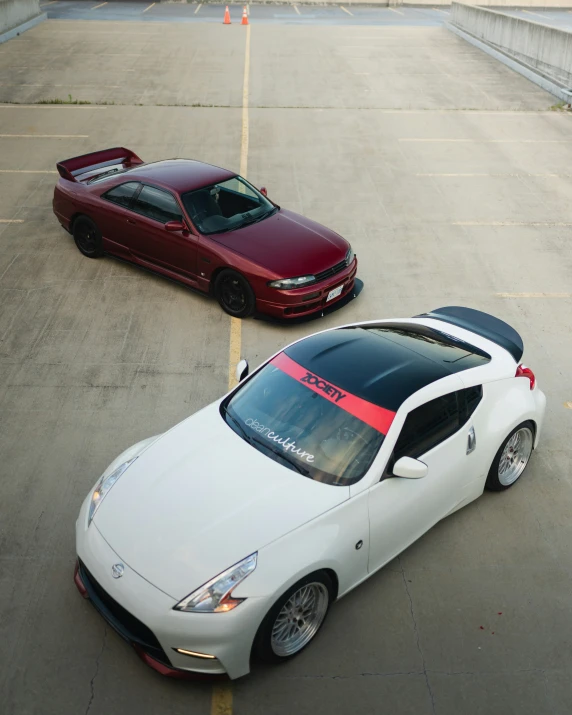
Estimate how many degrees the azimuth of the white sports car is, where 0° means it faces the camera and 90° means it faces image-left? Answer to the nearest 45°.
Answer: approximately 45°

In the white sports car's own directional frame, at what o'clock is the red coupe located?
The red coupe is roughly at 4 o'clock from the white sports car.

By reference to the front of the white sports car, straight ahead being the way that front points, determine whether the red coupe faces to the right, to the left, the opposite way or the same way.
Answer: to the left

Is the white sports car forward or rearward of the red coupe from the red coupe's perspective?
forward

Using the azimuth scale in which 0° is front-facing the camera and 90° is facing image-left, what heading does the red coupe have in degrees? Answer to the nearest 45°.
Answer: approximately 315°

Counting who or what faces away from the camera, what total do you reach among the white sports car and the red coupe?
0
